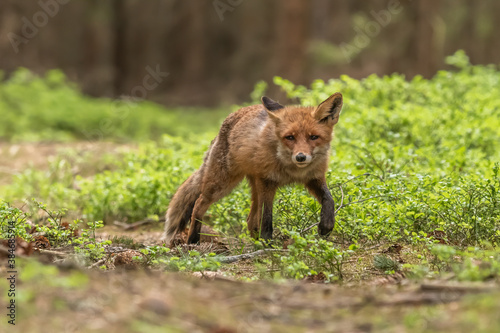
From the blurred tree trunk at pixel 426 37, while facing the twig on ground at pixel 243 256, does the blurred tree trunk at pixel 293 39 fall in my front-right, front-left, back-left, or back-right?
front-right

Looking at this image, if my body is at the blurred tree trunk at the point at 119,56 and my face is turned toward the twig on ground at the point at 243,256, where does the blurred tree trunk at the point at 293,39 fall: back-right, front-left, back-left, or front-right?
front-left

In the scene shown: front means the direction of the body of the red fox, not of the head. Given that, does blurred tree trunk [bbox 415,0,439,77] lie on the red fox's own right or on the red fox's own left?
on the red fox's own left

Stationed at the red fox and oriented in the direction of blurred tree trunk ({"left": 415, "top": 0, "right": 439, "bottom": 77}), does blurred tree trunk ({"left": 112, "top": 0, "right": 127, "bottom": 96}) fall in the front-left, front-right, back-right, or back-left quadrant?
front-left

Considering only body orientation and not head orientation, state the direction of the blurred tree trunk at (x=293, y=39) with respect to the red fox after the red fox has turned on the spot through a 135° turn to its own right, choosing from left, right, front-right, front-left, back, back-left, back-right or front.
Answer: right

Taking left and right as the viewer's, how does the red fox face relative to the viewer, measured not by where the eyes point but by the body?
facing the viewer and to the right of the viewer

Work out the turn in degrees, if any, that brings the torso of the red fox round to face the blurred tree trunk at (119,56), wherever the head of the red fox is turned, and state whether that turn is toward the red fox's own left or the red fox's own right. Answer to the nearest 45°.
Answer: approximately 135° to the red fox's own left

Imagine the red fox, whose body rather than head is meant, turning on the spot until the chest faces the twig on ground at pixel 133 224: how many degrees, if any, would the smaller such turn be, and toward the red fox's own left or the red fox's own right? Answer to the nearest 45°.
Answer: approximately 180°
